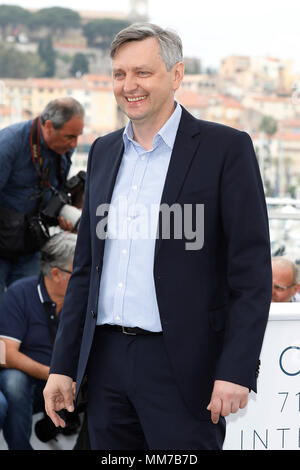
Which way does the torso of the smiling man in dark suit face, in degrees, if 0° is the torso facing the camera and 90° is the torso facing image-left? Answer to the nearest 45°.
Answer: approximately 45°

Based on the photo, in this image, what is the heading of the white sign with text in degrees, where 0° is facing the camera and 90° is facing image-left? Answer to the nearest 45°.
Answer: approximately 0°

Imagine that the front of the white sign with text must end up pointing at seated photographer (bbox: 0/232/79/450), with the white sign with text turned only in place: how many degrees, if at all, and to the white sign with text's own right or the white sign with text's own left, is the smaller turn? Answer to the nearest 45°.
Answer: approximately 135° to the white sign with text's own right

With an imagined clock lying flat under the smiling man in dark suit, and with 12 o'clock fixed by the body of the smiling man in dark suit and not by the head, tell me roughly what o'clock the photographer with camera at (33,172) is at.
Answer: The photographer with camera is roughly at 4 o'clock from the smiling man in dark suit.

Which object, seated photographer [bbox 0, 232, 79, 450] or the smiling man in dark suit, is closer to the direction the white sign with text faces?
the smiling man in dark suit

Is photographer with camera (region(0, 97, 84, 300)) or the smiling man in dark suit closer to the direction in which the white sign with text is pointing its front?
the smiling man in dark suit

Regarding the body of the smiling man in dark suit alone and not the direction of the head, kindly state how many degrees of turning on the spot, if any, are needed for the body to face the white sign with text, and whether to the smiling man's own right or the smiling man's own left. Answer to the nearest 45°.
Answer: approximately 180°
